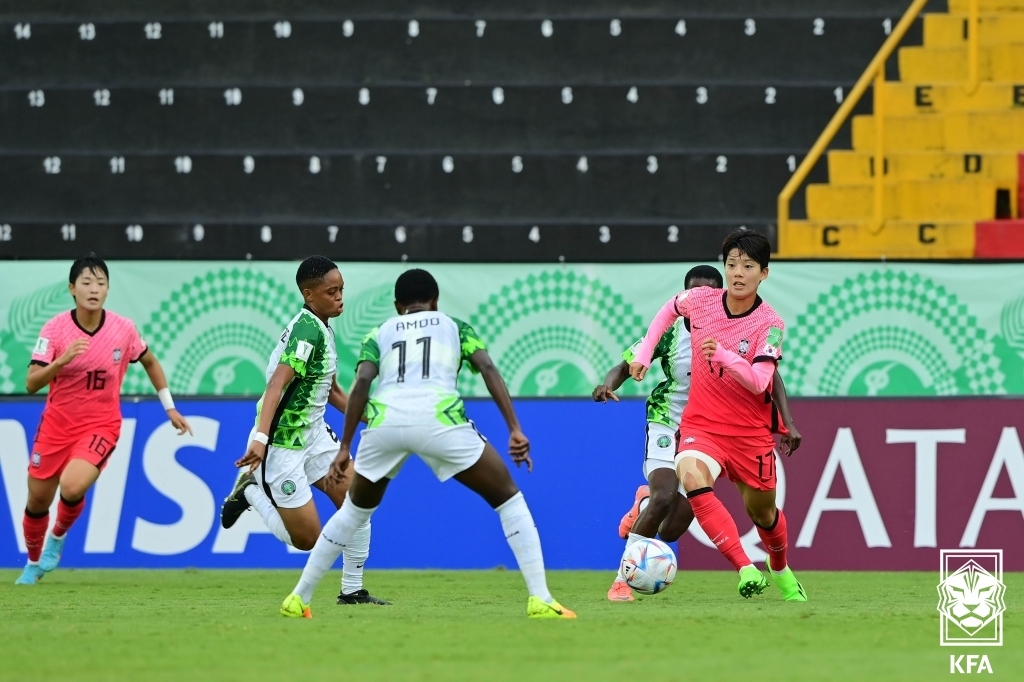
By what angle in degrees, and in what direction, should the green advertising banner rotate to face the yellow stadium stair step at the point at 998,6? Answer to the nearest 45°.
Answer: approximately 135° to its left

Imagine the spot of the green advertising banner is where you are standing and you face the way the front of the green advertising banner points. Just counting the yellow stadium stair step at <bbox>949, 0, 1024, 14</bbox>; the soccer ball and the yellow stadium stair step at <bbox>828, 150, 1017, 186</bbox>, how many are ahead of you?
1

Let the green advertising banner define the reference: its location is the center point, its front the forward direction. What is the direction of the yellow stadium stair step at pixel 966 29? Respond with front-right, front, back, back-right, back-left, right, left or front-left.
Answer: back-left

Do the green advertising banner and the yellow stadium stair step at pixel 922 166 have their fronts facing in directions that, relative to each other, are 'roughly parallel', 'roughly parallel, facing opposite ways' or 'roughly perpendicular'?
roughly parallel

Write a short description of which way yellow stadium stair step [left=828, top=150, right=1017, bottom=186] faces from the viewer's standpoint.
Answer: facing the viewer

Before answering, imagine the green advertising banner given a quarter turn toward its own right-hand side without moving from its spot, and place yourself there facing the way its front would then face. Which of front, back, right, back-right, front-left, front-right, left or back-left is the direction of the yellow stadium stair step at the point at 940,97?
back-right

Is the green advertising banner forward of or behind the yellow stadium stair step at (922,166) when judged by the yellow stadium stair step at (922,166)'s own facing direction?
forward

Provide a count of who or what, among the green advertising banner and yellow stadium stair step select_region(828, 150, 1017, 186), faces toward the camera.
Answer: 2

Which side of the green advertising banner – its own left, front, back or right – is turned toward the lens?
front

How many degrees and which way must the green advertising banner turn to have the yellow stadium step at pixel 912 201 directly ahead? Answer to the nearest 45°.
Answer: approximately 135° to its left

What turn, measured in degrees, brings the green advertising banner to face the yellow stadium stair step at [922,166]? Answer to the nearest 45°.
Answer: approximately 135° to its left
